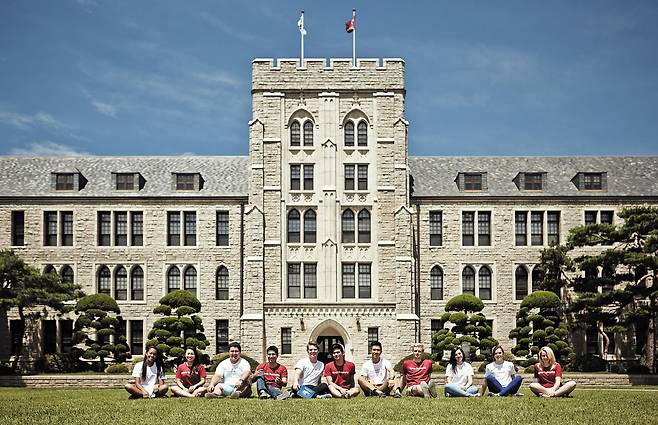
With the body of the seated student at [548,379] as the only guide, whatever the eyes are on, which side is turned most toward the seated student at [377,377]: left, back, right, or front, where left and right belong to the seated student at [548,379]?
right

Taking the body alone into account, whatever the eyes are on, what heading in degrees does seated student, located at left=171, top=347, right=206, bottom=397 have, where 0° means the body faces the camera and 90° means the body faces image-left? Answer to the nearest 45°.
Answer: approximately 0°

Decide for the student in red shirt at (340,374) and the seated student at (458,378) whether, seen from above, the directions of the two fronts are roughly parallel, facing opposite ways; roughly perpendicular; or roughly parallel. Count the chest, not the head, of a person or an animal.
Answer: roughly parallel

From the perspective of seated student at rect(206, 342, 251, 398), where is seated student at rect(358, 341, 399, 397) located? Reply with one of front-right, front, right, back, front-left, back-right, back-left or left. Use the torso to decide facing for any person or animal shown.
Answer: left

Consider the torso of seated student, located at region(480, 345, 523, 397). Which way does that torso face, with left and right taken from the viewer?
facing the viewer

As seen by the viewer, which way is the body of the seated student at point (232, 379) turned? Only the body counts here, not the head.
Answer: toward the camera

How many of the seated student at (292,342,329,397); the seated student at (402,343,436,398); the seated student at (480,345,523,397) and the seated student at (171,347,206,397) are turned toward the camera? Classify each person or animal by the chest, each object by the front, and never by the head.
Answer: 4

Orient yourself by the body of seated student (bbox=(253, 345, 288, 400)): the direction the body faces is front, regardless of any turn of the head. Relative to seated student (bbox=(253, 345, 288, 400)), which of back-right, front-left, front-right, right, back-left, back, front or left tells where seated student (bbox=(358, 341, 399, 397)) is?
left

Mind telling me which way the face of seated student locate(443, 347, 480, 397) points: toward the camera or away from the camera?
toward the camera

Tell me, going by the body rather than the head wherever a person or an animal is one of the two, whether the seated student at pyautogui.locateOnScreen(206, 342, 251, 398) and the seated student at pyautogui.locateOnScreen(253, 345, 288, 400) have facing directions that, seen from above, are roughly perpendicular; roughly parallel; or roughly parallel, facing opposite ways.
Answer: roughly parallel

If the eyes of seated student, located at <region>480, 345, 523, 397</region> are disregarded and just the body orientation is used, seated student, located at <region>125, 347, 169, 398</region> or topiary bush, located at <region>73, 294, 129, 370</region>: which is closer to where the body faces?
the seated student

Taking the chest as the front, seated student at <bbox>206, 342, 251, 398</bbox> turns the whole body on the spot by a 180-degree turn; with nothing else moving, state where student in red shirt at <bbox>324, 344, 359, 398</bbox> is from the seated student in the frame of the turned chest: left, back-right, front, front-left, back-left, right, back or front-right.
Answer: right

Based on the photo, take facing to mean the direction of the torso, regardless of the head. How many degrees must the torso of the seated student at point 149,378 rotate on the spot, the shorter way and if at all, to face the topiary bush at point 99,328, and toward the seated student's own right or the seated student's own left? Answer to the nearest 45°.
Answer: approximately 180°

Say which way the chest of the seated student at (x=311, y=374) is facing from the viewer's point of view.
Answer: toward the camera

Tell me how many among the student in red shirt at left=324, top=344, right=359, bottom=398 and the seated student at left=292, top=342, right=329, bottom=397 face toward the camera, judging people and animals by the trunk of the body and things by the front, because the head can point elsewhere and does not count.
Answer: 2

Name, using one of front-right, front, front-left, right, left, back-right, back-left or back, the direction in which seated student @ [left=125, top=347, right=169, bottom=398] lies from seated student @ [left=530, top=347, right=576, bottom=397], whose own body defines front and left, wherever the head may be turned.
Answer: right
